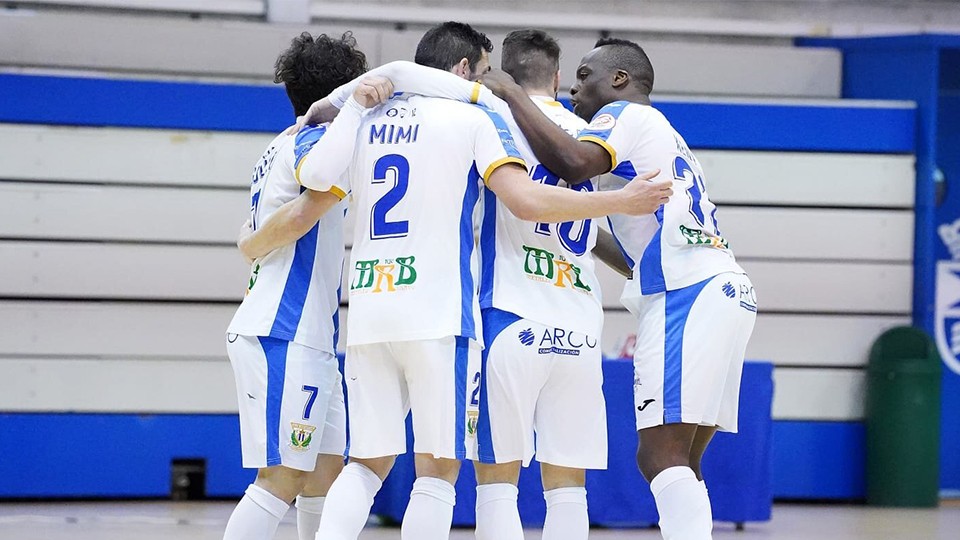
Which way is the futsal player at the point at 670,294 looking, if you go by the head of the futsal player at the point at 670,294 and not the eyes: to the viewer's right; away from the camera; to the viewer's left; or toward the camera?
to the viewer's left

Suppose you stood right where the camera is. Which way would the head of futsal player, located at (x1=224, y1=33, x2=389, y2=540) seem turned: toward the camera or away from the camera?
away from the camera

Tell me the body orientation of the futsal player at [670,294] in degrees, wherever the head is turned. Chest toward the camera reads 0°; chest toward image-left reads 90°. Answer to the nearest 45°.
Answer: approximately 90°

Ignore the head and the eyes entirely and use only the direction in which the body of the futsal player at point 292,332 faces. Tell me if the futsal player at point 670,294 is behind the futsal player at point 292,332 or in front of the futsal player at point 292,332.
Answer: in front

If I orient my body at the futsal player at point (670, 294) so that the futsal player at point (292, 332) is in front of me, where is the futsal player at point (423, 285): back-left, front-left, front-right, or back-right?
front-left

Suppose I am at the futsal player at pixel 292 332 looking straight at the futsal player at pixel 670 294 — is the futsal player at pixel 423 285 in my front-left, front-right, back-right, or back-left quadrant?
front-right
